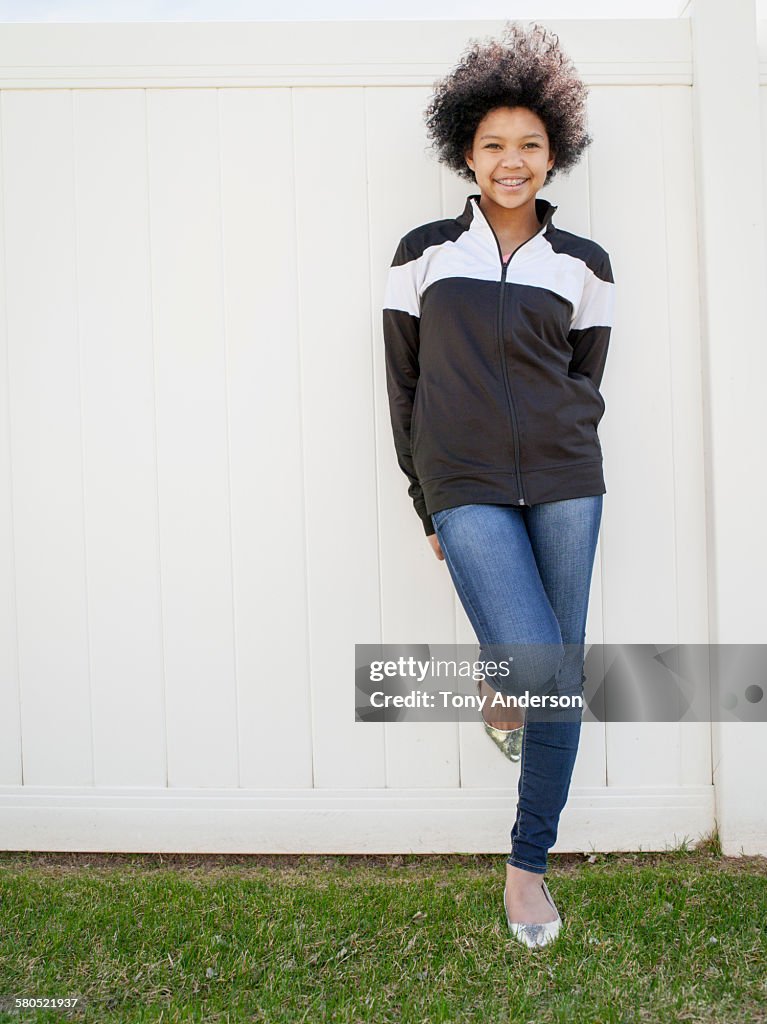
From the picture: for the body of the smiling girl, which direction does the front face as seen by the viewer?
toward the camera

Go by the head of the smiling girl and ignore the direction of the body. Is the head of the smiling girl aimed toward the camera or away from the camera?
toward the camera
